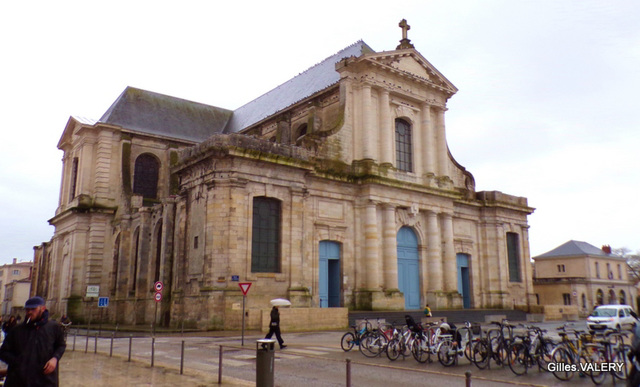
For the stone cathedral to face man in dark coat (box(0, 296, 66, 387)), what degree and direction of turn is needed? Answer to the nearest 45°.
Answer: approximately 45° to its right

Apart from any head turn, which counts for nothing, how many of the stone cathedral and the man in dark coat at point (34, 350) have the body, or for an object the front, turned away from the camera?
0

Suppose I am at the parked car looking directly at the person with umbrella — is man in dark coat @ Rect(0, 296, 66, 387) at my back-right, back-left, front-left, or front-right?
front-left

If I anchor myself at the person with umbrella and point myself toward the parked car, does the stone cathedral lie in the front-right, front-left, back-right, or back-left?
front-left

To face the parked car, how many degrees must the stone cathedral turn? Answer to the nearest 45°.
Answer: approximately 45° to its left

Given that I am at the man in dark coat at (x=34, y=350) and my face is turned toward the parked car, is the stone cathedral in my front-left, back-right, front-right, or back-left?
front-left

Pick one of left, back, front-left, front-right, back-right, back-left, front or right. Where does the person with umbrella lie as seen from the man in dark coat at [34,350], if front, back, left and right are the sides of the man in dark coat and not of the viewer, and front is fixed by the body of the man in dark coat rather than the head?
back

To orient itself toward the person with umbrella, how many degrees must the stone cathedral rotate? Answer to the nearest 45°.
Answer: approximately 45° to its right

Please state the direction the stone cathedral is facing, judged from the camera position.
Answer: facing the viewer and to the right of the viewer
